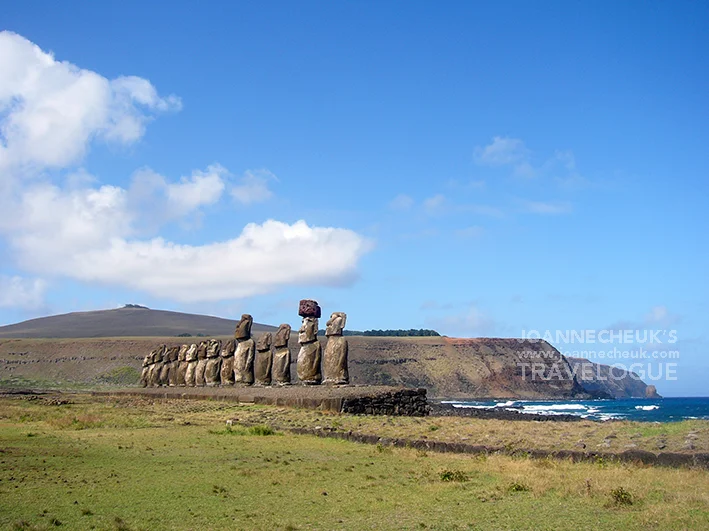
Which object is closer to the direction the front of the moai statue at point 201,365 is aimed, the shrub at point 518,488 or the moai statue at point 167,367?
the shrub

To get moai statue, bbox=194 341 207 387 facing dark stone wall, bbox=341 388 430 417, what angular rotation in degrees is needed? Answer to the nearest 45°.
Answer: approximately 45° to its left

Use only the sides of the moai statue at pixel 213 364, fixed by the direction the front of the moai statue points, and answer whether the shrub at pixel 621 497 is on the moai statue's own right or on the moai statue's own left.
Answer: on the moai statue's own left

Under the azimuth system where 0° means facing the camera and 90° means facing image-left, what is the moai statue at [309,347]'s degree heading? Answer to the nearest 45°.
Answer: approximately 45°

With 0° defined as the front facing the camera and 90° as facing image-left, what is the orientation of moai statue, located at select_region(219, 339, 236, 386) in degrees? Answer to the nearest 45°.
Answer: approximately 45°

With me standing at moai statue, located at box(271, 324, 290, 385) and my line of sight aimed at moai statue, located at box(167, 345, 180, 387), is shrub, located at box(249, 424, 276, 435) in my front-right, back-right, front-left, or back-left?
back-left

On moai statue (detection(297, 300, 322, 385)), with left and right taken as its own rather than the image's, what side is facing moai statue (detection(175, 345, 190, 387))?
right

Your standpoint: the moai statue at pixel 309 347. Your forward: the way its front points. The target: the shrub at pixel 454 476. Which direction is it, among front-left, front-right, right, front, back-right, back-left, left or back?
front-left

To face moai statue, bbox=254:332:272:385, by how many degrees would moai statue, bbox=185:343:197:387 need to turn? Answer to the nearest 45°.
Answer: approximately 45° to its left

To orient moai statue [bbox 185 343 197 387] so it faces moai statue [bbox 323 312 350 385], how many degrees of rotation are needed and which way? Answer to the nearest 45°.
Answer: approximately 45° to its left
